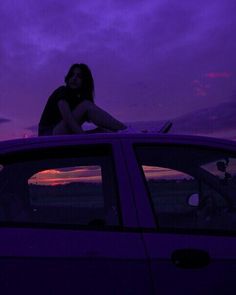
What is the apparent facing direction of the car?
to the viewer's right
